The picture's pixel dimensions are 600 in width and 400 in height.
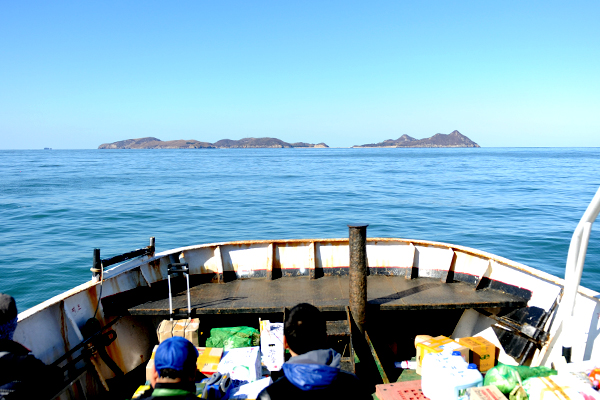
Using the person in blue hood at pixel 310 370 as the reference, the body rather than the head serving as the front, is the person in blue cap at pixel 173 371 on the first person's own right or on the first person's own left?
on the first person's own left

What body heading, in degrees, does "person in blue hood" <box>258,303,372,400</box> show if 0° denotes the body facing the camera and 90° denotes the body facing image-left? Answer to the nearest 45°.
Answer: approximately 180°

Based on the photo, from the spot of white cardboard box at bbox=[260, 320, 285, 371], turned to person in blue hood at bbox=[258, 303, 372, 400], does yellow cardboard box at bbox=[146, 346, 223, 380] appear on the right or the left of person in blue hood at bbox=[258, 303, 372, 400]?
right

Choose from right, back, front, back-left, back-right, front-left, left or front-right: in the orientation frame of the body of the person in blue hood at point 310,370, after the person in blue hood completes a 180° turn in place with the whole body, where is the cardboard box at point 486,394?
back-left

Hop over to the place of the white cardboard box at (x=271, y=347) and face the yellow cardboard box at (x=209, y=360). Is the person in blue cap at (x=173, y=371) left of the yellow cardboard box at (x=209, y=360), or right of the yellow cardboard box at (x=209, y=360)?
left

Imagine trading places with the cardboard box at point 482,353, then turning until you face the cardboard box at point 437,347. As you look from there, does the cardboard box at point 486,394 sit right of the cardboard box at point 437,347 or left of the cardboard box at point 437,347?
left

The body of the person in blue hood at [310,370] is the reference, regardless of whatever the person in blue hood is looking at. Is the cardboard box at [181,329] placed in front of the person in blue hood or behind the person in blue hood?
in front

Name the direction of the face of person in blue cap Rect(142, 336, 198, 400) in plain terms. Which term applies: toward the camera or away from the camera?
away from the camera

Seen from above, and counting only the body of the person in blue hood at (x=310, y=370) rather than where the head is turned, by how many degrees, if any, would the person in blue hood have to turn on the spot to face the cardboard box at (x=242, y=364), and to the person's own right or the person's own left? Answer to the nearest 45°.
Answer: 0° — they already face it

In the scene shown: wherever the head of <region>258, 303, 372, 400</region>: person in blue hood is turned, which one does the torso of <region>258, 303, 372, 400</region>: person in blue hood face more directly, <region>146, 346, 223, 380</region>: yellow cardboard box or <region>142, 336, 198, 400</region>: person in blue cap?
the yellow cardboard box

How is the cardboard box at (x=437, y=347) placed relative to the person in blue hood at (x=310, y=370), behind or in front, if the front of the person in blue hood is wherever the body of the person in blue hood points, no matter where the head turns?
in front

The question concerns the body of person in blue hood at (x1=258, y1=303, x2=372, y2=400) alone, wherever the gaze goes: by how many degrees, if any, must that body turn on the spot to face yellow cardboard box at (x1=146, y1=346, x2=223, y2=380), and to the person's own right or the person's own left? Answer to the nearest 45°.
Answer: approximately 45° to the person's own left

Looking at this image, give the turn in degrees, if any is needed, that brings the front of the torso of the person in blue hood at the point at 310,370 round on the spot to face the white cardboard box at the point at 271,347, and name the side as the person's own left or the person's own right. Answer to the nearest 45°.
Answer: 0° — they already face it
